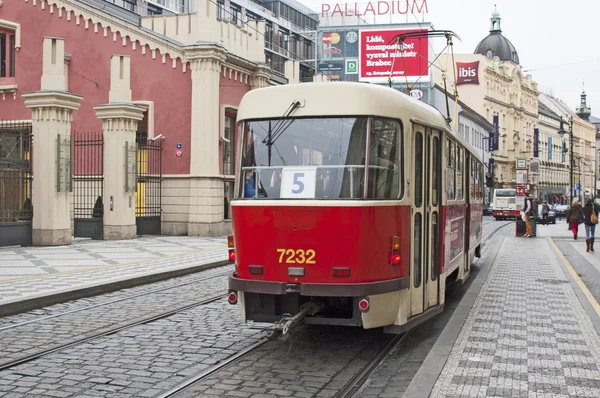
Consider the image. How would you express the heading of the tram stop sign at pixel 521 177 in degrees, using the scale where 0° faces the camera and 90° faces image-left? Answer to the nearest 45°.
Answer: approximately 0°

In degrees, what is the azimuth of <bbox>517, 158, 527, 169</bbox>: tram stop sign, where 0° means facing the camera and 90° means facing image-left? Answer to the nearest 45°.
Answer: approximately 0°

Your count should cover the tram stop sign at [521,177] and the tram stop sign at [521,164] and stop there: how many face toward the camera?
2

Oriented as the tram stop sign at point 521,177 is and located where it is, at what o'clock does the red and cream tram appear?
The red and cream tram is roughly at 12 o'clock from the tram stop sign.

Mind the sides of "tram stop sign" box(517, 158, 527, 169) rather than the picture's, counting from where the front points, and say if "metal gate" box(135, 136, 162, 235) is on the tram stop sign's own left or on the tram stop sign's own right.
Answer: on the tram stop sign's own right

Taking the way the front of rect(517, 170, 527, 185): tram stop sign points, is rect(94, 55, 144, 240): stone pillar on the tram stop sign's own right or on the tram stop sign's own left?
on the tram stop sign's own right
